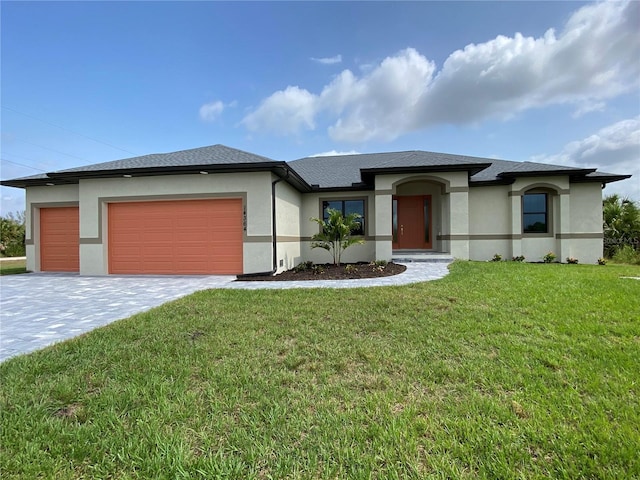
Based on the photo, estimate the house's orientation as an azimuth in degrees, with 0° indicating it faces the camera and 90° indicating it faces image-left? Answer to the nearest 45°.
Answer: approximately 0°

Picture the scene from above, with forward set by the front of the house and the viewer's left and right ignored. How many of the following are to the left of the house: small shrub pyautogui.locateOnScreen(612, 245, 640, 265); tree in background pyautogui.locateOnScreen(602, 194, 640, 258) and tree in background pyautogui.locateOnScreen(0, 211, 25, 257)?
2

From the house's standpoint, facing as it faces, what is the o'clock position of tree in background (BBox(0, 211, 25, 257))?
The tree in background is roughly at 4 o'clock from the house.

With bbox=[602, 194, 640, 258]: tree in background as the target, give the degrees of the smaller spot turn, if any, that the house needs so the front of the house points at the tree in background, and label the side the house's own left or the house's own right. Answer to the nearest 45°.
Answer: approximately 90° to the house's own left

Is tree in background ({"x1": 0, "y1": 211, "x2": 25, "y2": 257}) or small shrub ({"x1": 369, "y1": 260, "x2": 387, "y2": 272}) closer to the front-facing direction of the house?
the small shrub

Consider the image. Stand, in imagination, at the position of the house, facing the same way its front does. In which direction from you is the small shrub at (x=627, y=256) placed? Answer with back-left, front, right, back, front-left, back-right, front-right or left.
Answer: left
